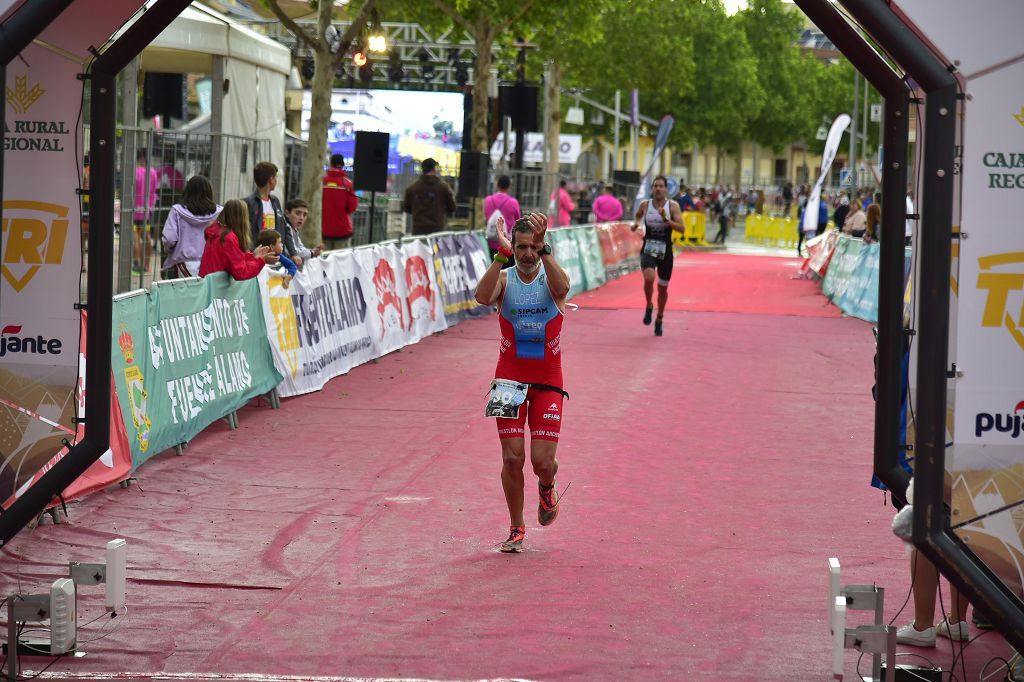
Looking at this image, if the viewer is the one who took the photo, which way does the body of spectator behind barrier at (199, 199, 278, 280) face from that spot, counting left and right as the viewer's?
facing to the right of the viewer

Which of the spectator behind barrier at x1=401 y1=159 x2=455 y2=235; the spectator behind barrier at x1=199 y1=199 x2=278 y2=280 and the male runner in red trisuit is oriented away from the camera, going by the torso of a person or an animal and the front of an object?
the spectator behind barrier at x1=401 y1=159 x2=455 y2=235

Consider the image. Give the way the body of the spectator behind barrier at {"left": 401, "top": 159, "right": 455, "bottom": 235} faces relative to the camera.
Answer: away from the camera

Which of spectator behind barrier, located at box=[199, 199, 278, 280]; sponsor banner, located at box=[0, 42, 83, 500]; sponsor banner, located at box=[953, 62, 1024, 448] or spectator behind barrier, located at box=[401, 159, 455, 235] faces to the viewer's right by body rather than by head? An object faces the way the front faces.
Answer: spectator behind barrier, located at box=[199, 199, 278, 280]

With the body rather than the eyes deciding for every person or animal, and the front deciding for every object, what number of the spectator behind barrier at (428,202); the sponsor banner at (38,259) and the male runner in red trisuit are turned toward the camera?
2

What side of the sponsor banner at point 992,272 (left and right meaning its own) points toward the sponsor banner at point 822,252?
back

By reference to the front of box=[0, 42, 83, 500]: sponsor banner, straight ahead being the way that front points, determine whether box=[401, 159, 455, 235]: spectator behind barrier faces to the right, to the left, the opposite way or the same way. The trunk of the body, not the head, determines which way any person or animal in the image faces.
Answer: the opposite way

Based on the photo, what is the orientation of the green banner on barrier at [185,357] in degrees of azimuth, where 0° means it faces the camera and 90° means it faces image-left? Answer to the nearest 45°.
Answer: approximately 315°
